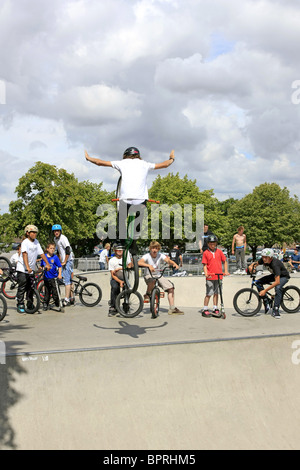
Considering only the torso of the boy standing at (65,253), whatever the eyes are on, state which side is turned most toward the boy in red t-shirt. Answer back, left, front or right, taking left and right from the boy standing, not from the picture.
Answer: left

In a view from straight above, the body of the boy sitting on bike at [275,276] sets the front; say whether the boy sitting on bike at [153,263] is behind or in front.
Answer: in front

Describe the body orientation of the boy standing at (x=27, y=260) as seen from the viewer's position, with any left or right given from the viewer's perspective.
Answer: facing the viewer and to the right of the viewer

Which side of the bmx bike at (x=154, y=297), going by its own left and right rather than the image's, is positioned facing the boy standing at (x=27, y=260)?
right

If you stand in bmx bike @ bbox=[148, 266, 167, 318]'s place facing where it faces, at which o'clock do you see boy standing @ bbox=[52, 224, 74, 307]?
The boy standing is roughly at 4 o'clock from the bmx bike.

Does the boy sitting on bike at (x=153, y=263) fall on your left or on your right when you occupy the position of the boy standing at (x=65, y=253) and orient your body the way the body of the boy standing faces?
on your left

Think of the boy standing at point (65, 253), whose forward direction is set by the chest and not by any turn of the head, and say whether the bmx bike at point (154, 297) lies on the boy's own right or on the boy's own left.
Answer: on the boy's own left

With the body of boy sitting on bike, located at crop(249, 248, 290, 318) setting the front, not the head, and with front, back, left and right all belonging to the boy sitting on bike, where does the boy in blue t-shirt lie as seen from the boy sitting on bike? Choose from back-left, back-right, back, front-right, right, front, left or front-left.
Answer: front-right

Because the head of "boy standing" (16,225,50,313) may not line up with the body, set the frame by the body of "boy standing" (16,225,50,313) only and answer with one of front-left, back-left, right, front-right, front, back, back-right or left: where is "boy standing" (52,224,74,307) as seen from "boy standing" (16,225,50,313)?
left
